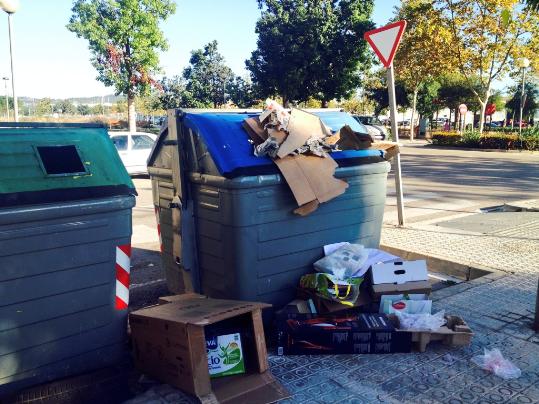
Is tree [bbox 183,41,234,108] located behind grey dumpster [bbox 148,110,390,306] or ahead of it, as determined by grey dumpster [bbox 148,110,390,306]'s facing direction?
behind

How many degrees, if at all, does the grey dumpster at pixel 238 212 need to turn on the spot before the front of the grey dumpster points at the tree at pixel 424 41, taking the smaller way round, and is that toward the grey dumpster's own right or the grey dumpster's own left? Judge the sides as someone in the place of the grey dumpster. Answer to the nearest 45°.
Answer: approximately 135° to the grey dumpster's own left

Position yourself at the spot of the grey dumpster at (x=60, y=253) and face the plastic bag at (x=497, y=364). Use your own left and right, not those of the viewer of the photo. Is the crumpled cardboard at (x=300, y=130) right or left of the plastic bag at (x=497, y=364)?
left

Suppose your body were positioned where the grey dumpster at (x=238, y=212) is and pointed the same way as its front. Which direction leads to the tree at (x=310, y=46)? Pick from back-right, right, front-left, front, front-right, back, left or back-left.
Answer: back-left

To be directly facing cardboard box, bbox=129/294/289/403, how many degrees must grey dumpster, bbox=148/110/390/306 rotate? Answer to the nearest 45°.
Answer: approximately 45° to its right

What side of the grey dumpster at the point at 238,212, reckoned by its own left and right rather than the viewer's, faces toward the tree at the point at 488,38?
left

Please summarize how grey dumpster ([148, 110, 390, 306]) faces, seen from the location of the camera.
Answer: facing the viewer and to the right of the viewer

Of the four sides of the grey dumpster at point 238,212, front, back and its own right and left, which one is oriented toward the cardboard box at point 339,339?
front

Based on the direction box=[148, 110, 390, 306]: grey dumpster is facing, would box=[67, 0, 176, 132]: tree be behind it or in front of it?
behind

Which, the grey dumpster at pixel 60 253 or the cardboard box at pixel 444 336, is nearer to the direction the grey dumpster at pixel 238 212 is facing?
the cardboard box
